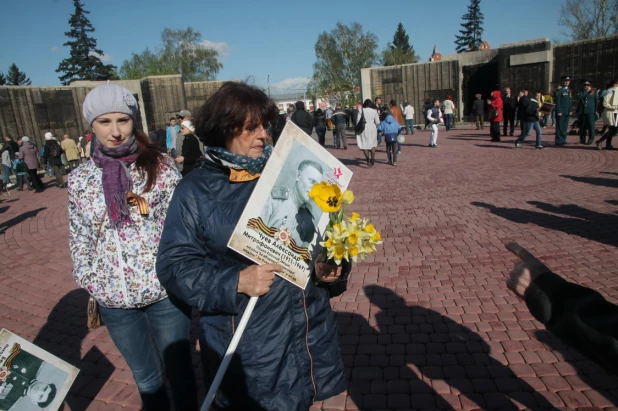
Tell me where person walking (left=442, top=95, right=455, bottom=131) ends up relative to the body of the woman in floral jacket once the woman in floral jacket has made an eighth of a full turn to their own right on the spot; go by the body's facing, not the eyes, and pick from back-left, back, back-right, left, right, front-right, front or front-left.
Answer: back

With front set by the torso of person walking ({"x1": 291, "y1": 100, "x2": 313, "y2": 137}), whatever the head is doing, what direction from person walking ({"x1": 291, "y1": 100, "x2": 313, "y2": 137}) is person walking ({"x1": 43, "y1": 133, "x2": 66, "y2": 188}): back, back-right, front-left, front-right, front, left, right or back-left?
left

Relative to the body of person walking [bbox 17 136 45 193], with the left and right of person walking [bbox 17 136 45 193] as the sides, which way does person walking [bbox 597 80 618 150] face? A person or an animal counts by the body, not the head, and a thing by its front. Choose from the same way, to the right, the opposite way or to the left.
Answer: the opposite way

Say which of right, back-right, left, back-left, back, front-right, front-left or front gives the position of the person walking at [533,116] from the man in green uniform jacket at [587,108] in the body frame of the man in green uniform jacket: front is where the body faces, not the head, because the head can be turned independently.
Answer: right

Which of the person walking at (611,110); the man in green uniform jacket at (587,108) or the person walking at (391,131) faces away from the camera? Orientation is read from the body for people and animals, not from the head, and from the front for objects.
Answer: the person walking at (391,131)

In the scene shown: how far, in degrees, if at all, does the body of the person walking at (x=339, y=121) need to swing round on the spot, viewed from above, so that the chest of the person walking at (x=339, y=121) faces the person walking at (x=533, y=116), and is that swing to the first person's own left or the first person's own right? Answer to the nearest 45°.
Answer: approximately 135° to the first person's own right

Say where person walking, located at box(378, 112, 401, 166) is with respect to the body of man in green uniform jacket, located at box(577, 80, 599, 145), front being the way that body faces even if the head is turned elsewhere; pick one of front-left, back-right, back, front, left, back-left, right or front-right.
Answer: front-right

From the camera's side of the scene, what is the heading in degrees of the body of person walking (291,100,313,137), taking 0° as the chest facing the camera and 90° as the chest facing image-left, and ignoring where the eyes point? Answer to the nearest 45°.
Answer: approximately 180°
